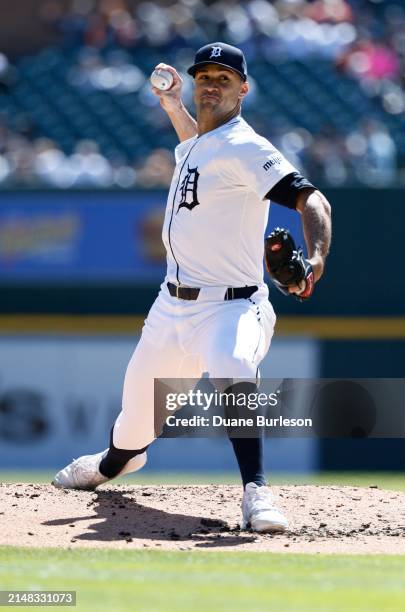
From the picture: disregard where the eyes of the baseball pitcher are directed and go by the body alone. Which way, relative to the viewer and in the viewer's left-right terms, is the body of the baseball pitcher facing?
facing the viewer and to the left of the viewer
